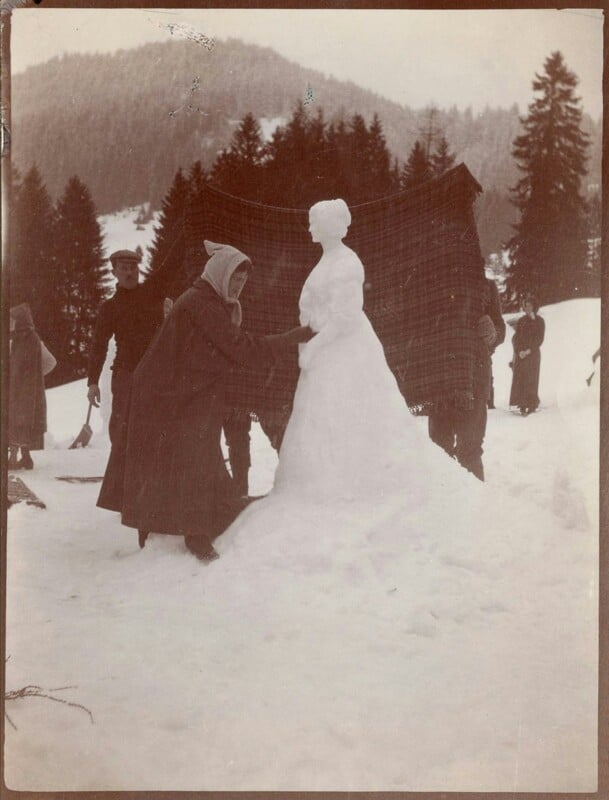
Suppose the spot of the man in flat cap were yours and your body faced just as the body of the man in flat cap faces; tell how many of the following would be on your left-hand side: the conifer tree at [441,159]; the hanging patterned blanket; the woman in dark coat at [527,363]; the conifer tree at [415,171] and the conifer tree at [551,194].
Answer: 5

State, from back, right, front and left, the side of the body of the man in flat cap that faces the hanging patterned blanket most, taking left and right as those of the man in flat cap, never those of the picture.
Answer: left

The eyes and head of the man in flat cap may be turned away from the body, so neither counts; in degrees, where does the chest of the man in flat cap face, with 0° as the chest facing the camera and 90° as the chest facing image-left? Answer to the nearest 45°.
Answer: approximately 0°

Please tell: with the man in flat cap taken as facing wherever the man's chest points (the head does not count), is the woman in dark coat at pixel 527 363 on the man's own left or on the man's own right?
on the man's own left

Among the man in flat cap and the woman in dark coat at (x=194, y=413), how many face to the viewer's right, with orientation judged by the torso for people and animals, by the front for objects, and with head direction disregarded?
1

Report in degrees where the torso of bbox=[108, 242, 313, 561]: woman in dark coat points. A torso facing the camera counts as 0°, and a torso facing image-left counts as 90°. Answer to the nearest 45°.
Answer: approximately 270°

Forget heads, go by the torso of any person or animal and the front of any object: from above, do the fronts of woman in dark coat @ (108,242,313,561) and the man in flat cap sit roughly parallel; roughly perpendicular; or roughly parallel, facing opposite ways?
roughly perpendicular

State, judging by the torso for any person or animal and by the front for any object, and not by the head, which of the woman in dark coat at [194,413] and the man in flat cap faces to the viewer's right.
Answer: the woman in dark coat
